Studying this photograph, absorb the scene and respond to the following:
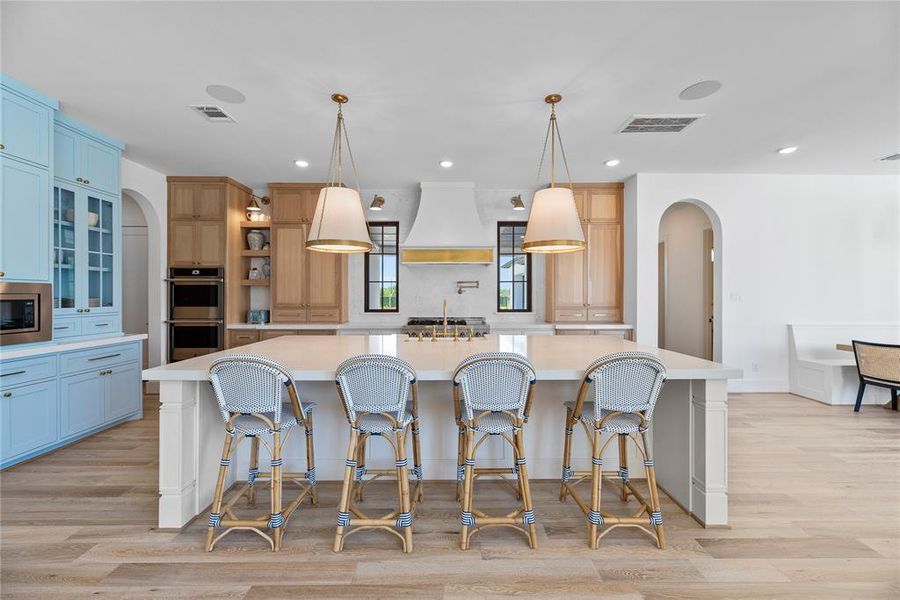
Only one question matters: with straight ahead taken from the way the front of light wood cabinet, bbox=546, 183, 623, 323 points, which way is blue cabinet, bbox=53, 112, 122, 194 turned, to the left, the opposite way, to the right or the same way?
to the left

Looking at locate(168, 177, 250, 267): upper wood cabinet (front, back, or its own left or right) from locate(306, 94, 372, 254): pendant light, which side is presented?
front

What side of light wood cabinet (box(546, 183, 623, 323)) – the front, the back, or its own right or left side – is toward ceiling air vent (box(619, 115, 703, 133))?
front

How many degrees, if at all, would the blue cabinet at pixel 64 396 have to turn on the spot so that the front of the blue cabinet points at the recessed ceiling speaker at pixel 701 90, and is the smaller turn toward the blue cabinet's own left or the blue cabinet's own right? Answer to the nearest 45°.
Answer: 0° — it already faces it

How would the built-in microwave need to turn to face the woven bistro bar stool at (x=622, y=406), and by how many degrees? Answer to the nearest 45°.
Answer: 0° — it already faces it

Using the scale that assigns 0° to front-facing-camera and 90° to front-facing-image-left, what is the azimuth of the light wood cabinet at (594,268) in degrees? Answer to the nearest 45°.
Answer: approximately 0°

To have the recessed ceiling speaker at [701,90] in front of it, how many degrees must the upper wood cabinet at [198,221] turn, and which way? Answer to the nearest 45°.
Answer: approximately 45° to its left

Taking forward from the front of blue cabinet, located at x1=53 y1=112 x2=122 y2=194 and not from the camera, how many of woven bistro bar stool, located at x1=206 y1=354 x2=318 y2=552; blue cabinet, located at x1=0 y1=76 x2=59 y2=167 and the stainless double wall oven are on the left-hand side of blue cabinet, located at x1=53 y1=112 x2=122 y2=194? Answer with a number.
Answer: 1

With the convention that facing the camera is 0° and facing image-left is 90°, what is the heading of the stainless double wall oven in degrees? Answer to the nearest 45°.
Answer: approximately 0°

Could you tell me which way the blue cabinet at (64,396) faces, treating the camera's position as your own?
facing the viewer and to the right of the viewer

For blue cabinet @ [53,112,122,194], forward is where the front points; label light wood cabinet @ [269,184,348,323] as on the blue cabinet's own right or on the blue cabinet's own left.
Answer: on the blue cabinet's own left

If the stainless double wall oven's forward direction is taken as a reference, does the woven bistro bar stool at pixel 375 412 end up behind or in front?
in front
